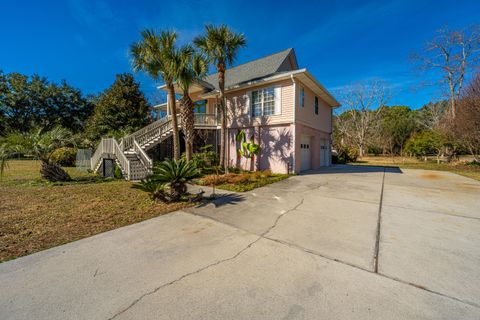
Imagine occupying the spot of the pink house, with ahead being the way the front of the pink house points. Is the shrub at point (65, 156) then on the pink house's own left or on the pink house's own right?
on the pink house's own right

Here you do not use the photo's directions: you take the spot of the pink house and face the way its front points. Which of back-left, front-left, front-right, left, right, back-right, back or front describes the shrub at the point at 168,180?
front

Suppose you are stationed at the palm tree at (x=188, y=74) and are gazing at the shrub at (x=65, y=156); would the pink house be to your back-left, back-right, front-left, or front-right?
back-right

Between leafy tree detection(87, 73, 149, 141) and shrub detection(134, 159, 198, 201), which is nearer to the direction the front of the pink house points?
the shrub

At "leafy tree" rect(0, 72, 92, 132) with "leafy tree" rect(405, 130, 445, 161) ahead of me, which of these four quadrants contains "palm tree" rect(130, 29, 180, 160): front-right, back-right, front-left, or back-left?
front-right

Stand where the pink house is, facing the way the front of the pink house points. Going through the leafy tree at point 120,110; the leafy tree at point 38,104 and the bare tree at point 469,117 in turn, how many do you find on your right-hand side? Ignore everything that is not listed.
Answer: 2

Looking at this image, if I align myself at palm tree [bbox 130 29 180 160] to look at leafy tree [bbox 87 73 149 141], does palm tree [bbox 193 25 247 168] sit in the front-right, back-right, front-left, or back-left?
back-right

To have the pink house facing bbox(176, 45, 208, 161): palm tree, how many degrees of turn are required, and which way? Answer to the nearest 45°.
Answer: approximately 45° to its right

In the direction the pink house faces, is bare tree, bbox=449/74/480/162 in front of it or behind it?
behind

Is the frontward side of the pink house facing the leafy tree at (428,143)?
no

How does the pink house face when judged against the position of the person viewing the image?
facing the viewer and to the left of the viewer

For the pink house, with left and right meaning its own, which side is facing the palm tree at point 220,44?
front

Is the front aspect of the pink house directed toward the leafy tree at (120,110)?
no

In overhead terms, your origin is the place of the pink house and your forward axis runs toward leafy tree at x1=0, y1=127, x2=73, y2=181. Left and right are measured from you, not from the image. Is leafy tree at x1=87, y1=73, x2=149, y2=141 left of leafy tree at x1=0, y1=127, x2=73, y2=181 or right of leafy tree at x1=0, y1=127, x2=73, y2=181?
right

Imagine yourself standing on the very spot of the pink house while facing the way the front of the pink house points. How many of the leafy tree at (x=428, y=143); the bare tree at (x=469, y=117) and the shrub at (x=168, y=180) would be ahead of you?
1
